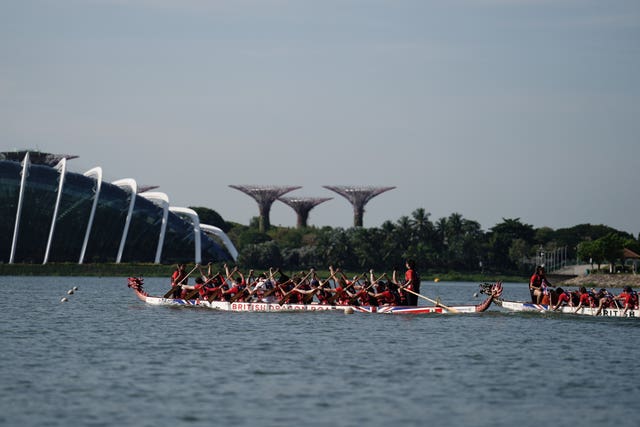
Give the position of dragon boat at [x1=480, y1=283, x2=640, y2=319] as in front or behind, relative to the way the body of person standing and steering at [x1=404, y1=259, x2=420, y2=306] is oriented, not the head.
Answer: behind

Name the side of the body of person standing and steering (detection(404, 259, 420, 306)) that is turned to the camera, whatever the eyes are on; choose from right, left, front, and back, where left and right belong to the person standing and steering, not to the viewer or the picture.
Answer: left

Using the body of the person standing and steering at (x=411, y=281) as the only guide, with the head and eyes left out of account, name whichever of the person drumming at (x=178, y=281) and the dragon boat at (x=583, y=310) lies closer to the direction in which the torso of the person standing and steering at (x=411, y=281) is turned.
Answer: the person drumming
